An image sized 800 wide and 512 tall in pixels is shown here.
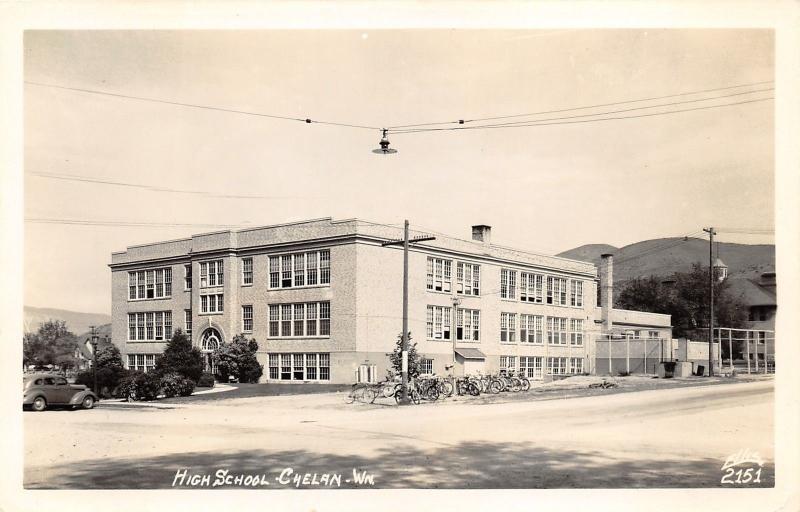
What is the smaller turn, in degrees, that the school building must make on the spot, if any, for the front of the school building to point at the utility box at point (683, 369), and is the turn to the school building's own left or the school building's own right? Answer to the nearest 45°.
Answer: approximately 135° to the school building's own left

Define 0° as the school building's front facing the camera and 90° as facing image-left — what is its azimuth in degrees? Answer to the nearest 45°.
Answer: approximately 45°
